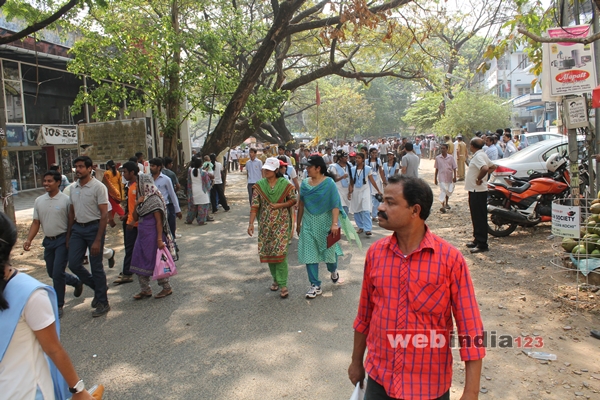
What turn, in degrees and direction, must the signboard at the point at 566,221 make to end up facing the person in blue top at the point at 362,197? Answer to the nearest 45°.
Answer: approximately 135° to its right

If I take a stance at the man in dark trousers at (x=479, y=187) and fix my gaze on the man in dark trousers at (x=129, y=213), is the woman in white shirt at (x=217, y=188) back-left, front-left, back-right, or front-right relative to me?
front-right

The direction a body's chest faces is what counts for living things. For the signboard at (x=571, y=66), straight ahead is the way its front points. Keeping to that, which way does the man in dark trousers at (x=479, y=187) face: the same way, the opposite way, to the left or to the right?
to the right

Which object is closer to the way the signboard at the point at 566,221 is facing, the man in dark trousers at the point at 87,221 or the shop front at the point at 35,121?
the man in dark trousers

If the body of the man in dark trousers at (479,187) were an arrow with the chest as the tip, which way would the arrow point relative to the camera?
to the viewer's left

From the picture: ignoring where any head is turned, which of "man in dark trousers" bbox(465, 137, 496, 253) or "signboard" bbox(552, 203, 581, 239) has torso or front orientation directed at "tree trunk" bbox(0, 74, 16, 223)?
the man in dark trousers

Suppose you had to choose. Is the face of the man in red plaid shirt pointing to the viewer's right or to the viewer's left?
to the viewer's left

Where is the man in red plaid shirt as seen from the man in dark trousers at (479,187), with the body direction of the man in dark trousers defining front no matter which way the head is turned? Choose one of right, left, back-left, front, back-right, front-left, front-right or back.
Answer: left

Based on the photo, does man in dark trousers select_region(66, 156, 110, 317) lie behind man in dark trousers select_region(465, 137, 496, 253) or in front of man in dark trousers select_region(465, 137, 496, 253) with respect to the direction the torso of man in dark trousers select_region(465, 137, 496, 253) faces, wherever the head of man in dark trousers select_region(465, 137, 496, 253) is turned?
in front

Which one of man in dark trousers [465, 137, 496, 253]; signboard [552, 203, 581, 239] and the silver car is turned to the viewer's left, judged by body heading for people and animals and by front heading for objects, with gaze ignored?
the man in dark trousers

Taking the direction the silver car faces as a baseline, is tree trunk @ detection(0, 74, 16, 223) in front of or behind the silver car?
behind

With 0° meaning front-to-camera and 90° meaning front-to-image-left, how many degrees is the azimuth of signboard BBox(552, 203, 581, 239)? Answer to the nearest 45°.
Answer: approximately 0°
